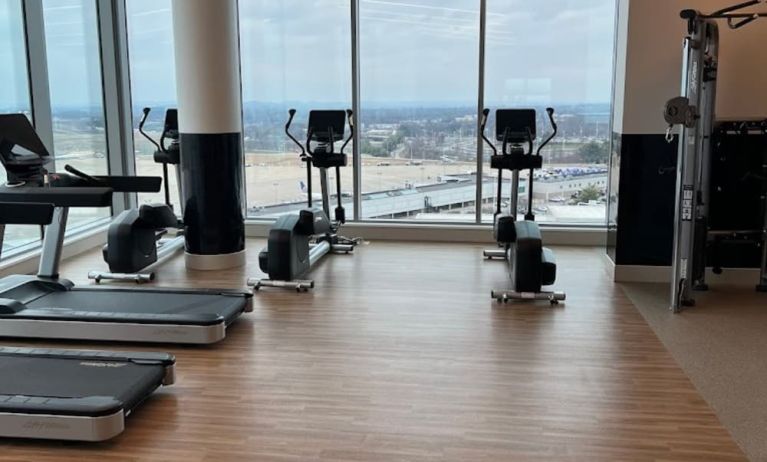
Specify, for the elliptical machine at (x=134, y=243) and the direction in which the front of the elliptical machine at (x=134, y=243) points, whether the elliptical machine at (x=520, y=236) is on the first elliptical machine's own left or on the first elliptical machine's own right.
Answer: on the first elliptical machine's own right

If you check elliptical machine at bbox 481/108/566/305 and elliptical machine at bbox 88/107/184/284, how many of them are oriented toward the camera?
0

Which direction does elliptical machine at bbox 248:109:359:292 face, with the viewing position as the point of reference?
facing away from the viewer and to the right of the viewer

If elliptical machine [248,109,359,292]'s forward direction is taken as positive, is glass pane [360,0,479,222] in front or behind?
in front

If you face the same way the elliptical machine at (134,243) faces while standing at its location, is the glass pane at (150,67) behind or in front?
in front

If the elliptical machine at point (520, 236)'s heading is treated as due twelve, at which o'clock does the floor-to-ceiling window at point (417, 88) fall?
The floor-to-ceiling window is roughly at 11 o'clock from the elliptical machine.

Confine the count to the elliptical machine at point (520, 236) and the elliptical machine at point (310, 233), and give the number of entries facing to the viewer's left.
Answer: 0

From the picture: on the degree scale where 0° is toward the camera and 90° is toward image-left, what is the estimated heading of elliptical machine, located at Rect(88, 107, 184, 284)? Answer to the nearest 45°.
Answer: approximately 225°

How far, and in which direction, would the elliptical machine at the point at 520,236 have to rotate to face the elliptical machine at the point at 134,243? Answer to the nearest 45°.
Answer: approximately 90° to its left

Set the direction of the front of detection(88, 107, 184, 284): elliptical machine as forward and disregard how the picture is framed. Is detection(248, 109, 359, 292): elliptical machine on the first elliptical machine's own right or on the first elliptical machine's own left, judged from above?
on the first elliptical machine's own right

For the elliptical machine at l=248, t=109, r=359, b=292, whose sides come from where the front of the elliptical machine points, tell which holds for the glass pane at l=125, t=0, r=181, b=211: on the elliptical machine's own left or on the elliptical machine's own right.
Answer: on the elliptical machine's own left

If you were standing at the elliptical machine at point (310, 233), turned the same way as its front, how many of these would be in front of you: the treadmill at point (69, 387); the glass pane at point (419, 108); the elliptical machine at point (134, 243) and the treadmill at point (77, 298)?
1

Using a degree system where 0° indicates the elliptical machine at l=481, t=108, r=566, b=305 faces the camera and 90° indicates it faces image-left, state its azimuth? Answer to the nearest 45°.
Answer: approximately 180°
